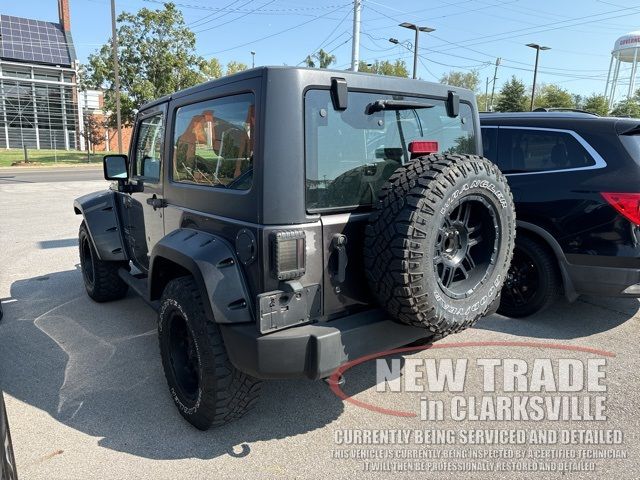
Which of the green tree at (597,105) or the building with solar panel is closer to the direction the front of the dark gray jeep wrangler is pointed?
the building with solar panel

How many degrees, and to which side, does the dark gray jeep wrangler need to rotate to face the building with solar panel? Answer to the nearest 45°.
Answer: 0° — it already faces it

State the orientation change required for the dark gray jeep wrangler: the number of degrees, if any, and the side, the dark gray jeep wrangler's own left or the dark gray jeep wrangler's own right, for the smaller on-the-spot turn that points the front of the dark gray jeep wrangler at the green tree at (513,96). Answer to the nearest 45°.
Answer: approximately 90° to the dark gray jeep wrangler's own right

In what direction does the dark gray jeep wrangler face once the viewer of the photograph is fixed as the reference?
facing away from the viewer and to the left of the viewer

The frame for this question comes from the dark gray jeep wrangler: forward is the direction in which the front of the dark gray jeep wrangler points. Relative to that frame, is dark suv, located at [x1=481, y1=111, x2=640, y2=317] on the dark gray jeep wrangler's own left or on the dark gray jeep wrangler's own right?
on the dark gray jeep wrangler's own right

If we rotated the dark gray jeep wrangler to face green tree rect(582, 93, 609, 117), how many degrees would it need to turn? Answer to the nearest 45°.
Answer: approximately 90° to its right

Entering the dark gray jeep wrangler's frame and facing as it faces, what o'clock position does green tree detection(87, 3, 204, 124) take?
The green tree is roughly at 1 o'clock from the dark gray jeep wrangler.

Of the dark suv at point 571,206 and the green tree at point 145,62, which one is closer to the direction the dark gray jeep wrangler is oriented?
the green tree
